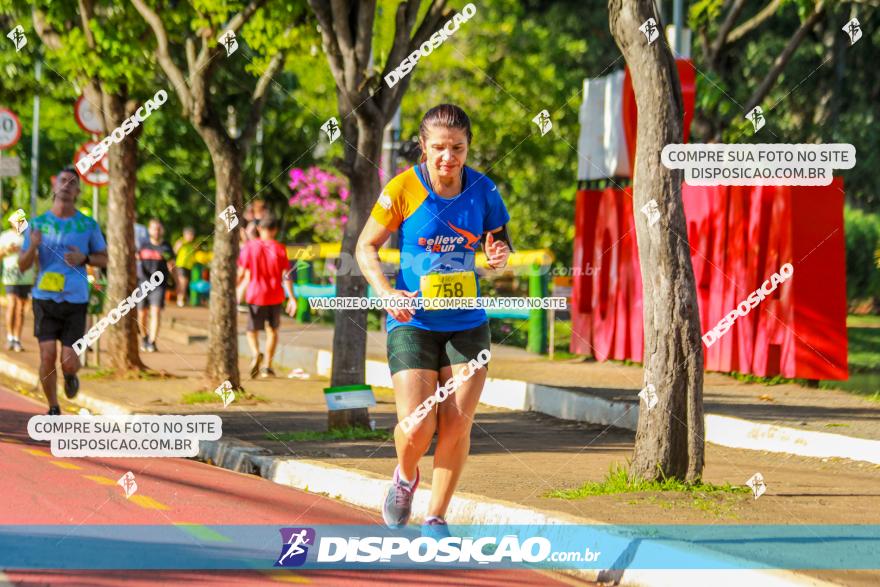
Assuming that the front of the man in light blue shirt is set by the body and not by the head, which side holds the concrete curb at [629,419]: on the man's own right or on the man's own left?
on the man's own left

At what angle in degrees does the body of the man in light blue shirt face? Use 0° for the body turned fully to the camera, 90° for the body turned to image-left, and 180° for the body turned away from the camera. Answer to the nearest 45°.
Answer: approximately 0°

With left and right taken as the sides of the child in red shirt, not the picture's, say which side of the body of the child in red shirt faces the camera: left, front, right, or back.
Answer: back

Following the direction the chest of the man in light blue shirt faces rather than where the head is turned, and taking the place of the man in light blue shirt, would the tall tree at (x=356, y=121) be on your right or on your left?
on your left

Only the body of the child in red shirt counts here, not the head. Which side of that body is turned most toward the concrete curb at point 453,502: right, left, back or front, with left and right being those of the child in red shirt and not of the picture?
back
